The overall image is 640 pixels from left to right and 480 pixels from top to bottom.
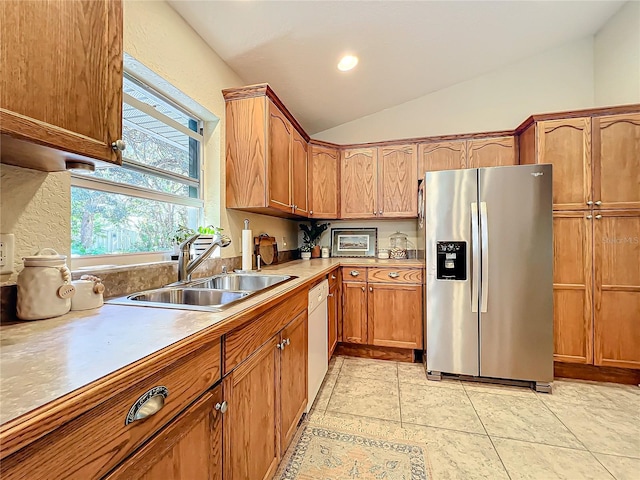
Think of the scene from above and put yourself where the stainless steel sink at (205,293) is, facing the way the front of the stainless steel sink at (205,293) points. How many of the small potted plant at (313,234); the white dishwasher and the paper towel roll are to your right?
0

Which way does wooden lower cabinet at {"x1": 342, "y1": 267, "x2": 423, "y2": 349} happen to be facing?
toward the camera

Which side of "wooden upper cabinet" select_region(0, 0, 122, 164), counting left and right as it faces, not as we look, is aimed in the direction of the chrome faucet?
left

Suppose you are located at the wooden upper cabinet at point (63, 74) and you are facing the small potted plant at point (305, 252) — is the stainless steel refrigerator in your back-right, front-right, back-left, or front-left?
front-right

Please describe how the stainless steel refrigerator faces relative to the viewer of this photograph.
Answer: facing the viewer

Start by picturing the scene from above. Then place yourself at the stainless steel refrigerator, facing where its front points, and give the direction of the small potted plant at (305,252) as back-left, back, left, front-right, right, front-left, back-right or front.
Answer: right

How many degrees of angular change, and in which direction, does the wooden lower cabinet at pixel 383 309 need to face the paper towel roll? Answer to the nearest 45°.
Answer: approximately 45° to its right

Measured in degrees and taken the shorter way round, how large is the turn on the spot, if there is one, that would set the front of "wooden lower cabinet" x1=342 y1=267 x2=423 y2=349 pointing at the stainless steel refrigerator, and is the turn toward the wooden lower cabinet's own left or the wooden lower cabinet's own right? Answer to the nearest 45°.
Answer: approximately 45° to the wooden lower cabinet's own left

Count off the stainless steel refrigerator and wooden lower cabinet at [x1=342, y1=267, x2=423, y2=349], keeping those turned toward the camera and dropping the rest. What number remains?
2

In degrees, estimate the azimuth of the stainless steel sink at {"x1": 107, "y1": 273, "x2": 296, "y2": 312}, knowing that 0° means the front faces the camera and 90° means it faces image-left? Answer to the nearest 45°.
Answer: approximately 315°

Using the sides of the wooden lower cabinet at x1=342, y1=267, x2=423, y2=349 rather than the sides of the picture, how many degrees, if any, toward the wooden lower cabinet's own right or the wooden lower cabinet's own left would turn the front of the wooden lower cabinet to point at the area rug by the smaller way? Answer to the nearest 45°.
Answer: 0° — it already faces it

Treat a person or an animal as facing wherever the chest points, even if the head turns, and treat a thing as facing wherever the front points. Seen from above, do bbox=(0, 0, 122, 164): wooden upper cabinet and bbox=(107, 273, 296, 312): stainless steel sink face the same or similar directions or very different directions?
same or similar directions

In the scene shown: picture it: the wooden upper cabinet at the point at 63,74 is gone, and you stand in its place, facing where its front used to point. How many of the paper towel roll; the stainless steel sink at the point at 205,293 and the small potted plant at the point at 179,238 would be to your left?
3

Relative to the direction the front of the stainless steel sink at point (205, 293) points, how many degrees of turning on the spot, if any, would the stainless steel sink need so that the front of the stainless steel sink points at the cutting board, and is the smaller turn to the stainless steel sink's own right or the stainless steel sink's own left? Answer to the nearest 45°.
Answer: approximately 90° to the stainless steel sink's own left

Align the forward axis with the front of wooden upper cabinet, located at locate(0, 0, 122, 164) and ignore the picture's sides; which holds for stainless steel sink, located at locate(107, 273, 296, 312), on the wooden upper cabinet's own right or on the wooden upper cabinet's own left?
on the wooden upper cabinet's own left

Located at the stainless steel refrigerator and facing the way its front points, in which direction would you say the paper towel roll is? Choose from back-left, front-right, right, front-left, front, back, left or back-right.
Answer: front-right

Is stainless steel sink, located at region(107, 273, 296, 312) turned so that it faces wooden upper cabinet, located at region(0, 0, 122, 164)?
no
